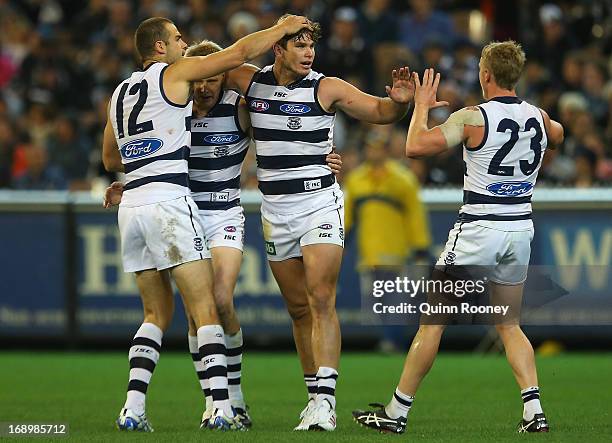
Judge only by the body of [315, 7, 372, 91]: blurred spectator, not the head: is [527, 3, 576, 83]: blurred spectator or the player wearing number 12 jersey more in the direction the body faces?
the player wearing number 12 jersey

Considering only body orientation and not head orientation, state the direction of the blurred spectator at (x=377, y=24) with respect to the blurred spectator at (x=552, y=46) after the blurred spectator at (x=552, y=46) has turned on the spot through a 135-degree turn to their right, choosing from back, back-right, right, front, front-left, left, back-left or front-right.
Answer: front-left

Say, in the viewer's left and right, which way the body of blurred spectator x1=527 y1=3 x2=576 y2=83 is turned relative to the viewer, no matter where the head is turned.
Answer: facing the viewer

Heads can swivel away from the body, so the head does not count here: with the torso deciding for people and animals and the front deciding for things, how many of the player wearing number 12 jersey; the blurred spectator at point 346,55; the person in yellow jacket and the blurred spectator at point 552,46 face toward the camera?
3

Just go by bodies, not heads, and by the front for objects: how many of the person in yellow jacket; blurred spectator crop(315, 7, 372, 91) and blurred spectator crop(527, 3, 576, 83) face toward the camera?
3

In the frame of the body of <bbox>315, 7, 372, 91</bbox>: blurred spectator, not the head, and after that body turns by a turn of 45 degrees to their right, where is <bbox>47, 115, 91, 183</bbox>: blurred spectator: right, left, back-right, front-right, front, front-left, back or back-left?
front-right

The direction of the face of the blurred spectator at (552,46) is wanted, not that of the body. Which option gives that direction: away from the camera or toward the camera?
toward the camera

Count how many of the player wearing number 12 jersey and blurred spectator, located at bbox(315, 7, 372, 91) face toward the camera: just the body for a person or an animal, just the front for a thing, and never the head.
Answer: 1

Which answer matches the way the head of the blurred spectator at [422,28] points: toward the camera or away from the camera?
toward the camera

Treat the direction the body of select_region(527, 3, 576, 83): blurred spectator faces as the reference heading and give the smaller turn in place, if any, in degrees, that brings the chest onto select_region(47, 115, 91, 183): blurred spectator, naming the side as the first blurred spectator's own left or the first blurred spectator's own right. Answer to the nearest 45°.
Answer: approximately 90° to the first blurred spectator's own right

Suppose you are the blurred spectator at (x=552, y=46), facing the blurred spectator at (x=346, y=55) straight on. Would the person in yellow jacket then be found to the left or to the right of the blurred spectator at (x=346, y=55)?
left

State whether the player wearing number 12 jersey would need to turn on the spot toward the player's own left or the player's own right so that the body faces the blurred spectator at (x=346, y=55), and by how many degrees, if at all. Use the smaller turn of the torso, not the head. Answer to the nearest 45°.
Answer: approximately 45° to the player's own left

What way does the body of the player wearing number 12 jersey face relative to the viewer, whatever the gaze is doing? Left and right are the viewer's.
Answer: facing away from the viewer and to the right of the viewer

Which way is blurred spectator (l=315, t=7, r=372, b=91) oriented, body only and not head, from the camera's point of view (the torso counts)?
toward the camera

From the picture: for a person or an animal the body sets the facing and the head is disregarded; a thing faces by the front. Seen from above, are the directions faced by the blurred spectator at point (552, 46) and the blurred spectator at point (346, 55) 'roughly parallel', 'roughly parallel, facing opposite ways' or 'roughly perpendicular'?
roughly parallel

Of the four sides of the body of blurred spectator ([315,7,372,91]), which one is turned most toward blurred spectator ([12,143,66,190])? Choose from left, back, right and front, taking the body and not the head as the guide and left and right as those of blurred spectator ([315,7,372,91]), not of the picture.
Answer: right
